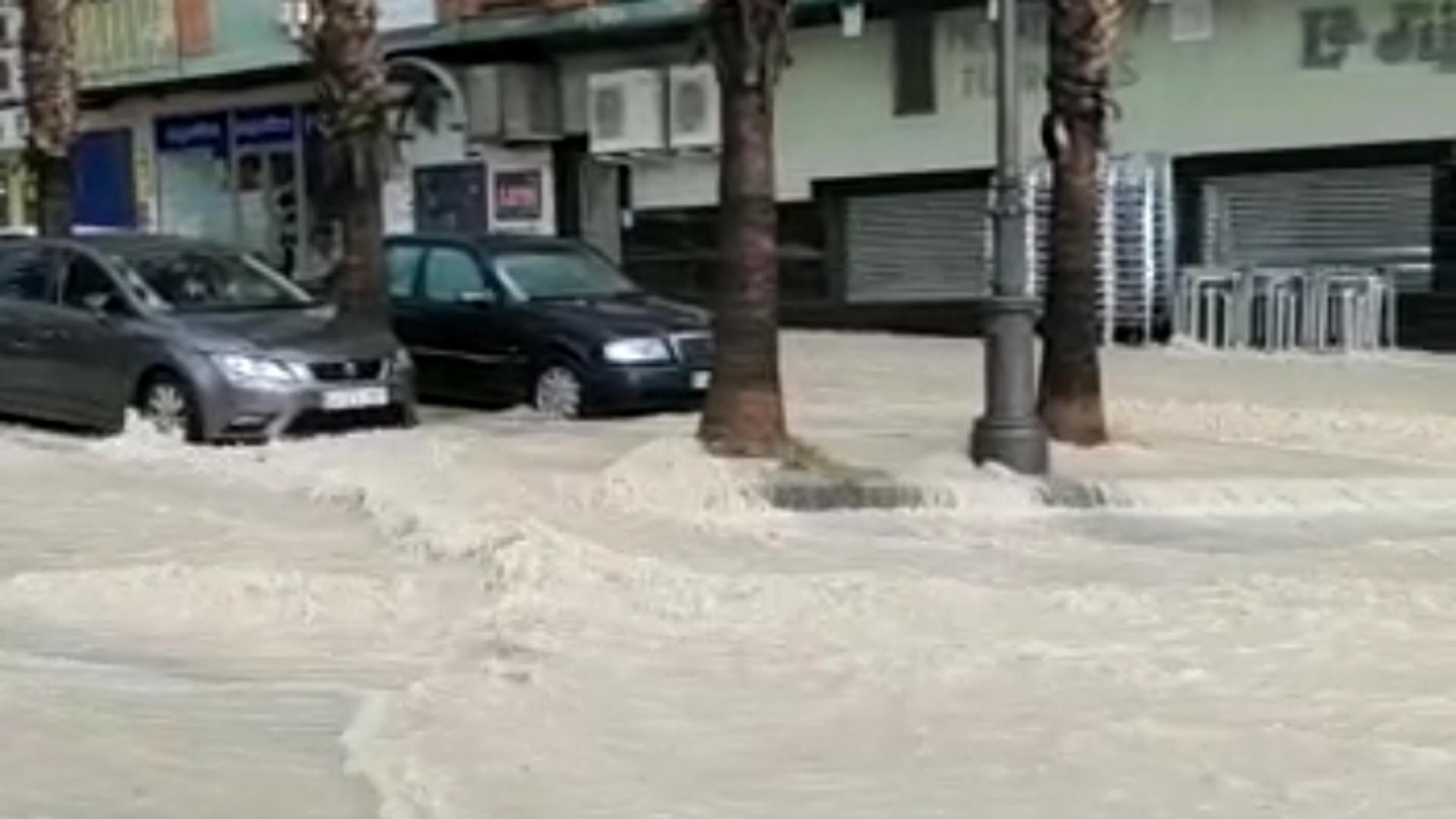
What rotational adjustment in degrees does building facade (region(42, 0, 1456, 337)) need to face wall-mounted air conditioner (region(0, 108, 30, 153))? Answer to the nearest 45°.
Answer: approximately 135° to its right

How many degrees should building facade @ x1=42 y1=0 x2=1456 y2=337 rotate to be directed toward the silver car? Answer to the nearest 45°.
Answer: approximately 45° to its right

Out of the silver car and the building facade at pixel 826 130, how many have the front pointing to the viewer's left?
0

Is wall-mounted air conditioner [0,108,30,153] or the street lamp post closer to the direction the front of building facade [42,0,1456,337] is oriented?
the street lamp post

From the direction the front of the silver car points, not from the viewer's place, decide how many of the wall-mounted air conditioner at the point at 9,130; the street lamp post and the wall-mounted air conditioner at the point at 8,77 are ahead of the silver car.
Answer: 1

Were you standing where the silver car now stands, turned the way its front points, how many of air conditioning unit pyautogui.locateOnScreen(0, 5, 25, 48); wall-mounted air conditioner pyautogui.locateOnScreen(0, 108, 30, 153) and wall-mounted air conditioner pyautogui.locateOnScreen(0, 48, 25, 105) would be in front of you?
0

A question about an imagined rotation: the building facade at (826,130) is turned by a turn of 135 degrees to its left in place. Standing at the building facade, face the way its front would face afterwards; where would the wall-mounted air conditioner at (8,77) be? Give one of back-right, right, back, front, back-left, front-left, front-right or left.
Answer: left

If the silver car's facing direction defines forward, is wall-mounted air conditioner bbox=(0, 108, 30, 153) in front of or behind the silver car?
behind

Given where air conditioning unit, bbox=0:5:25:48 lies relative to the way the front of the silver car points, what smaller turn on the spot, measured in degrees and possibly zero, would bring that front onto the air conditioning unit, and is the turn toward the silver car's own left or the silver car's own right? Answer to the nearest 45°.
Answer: approximately 135° to the silver car's own left

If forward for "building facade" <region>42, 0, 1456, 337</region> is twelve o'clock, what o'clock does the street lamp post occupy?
The street lamp post is roughly at 12 o'clock from the building facade.

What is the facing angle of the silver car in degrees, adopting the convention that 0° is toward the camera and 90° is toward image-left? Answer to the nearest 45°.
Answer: approximately 315°

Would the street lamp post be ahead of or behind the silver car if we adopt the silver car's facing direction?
ahead

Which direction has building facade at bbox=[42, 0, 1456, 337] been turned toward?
toward the camera

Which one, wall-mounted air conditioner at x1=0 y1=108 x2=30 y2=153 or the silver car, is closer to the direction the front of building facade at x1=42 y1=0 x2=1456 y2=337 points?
the silver car

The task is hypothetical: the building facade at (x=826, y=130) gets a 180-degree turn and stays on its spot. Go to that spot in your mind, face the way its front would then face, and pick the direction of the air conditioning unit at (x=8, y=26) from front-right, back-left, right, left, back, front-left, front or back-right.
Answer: front-left

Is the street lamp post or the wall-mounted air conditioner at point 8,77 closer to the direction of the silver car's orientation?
the street lamp post
